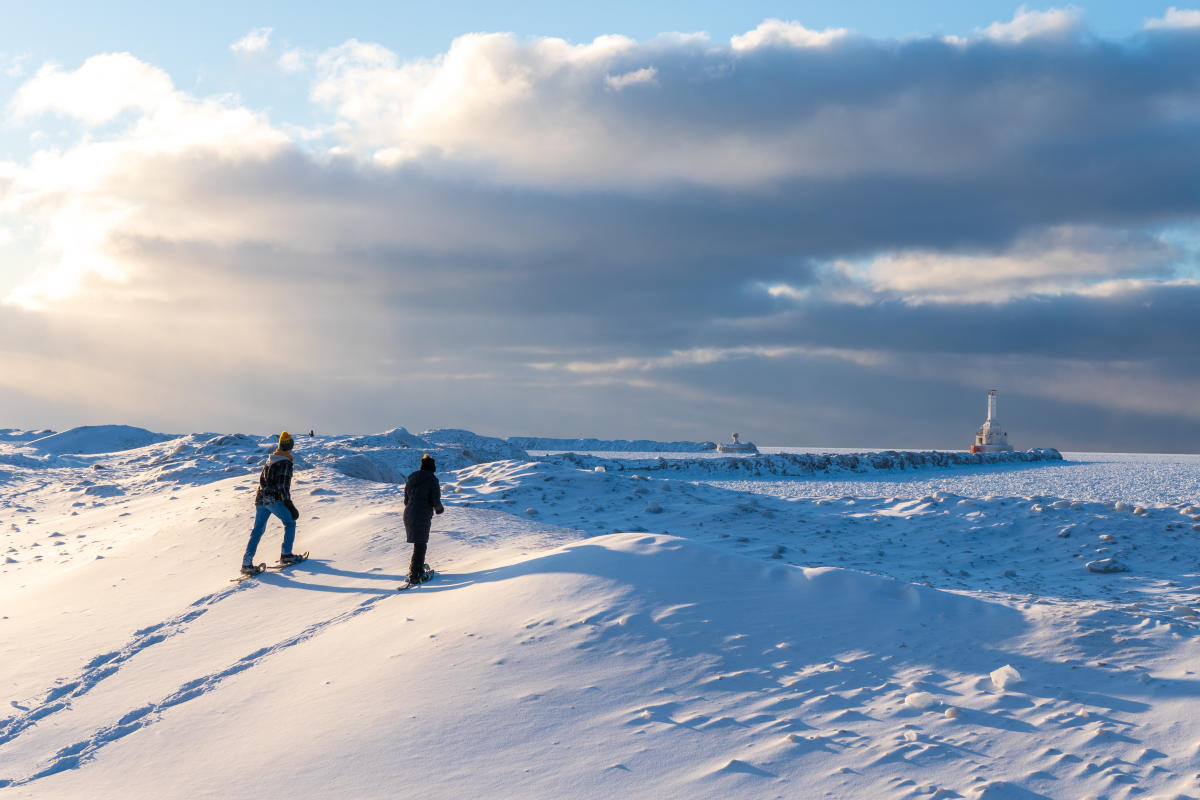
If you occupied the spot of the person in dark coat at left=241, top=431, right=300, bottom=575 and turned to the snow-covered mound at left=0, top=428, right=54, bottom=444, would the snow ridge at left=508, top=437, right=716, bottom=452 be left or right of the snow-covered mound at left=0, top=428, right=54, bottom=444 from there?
right

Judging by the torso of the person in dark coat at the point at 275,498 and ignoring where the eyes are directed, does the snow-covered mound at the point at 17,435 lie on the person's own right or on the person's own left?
on the person's own left

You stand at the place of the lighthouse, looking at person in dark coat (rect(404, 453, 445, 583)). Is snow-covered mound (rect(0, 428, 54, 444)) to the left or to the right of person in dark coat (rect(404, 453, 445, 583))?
right

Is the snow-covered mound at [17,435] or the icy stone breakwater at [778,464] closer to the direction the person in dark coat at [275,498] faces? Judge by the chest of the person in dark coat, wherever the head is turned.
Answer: the icy stone breakwater

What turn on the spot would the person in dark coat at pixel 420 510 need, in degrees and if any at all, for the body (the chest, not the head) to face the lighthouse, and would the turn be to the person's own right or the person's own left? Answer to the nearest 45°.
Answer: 0° — they already face it

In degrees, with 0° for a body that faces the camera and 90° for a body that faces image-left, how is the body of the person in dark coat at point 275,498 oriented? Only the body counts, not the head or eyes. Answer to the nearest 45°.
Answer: approximately 225°

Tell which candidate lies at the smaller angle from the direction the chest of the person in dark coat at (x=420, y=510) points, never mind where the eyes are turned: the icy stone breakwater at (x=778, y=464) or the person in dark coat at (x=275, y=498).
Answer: the icy stone breakwater

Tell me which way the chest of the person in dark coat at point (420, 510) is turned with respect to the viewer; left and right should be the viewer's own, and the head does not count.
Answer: facing away from the viewer and to the right of the viewer

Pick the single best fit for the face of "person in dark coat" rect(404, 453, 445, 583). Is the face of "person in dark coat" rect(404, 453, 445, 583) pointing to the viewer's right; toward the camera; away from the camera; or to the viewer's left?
away from the camera

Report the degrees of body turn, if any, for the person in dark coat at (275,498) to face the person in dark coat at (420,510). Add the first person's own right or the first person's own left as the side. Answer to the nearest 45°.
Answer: approximately 90° to the first person's own right
